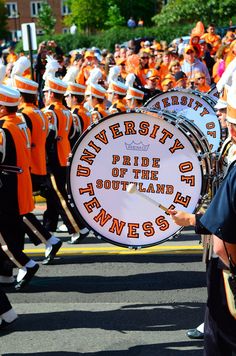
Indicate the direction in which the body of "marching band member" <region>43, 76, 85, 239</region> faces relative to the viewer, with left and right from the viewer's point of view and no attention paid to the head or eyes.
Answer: facing away from the viewer and to the left of the viewer

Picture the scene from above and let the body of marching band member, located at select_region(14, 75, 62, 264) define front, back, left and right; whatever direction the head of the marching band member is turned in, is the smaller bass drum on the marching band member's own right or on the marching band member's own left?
on the marching band member's own right

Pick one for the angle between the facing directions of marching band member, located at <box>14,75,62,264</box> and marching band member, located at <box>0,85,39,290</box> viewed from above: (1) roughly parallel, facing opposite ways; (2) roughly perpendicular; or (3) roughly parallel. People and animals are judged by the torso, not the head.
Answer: roughly parallel

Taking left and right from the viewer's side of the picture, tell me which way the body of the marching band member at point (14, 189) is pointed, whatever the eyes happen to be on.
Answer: facing away from the viewer and to the left of the viewer

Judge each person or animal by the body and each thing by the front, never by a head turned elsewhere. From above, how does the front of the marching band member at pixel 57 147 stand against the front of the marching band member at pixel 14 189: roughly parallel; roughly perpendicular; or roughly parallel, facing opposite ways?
roughly parallel

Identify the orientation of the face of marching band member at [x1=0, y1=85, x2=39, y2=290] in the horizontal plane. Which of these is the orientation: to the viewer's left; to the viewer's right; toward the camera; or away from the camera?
to the viewer's left

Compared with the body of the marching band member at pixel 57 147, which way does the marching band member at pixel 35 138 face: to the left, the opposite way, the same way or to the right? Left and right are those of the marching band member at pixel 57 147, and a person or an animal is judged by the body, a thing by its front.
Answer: the same way
